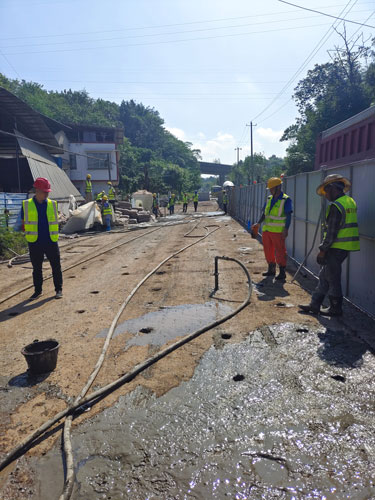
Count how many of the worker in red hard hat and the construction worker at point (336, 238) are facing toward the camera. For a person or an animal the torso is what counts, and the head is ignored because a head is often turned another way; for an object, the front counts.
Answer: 1

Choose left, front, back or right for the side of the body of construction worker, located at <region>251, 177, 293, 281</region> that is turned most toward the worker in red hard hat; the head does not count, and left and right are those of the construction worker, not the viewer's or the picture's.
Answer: front

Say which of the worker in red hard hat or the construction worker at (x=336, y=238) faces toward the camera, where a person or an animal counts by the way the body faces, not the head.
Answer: the worker in red hard hat

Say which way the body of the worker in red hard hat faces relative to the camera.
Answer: toward the camera

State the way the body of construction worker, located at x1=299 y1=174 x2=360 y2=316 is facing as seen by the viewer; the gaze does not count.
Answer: to the viewer's left

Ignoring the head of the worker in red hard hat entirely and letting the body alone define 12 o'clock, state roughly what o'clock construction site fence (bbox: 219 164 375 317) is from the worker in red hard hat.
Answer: The construction site fence is roughly at 10 o'clock from the worker in red hard hat.

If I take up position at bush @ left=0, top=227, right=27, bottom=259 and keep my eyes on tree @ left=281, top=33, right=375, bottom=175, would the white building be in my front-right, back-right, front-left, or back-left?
front-left

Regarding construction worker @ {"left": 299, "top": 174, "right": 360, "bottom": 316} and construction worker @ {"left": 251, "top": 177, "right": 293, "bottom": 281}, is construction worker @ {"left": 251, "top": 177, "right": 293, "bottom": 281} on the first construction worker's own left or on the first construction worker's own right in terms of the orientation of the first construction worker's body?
on the first construction worker's own right

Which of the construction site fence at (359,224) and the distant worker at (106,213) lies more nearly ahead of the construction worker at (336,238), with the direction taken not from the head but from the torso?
the distant worker

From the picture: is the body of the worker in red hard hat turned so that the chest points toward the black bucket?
yes

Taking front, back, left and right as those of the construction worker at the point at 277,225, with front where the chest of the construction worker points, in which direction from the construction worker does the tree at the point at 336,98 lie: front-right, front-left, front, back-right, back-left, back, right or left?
back-right

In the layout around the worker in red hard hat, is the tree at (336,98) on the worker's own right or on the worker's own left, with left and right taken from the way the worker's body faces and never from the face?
on the worker's own left

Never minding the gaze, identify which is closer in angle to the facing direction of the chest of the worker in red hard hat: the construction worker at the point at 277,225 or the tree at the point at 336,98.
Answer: the construction worker

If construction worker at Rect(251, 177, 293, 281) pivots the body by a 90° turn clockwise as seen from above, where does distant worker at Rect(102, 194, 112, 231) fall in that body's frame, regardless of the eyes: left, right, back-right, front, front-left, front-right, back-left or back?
front

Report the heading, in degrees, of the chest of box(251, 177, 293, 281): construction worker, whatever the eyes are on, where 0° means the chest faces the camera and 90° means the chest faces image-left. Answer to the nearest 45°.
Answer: approximately 45°
